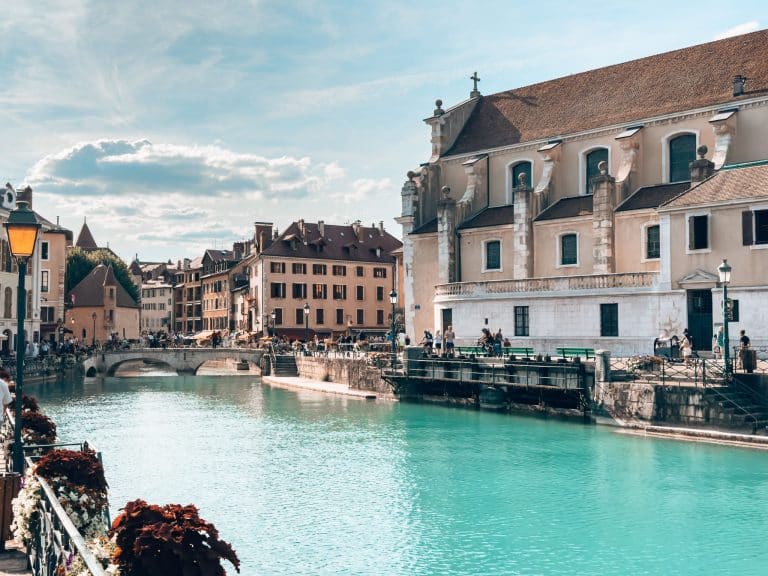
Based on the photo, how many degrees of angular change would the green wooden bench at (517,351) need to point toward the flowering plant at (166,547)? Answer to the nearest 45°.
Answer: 0° — it already faces it

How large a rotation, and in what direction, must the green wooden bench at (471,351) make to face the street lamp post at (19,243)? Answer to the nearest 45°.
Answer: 0° — it already faces it

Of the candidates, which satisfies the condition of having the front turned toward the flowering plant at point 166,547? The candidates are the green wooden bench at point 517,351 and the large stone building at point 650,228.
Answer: the green wooden bench

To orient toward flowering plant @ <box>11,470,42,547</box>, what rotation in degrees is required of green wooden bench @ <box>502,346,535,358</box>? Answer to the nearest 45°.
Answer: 0° — it already faces it

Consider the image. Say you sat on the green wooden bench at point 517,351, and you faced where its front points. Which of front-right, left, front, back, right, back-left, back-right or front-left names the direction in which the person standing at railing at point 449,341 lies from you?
back-right
